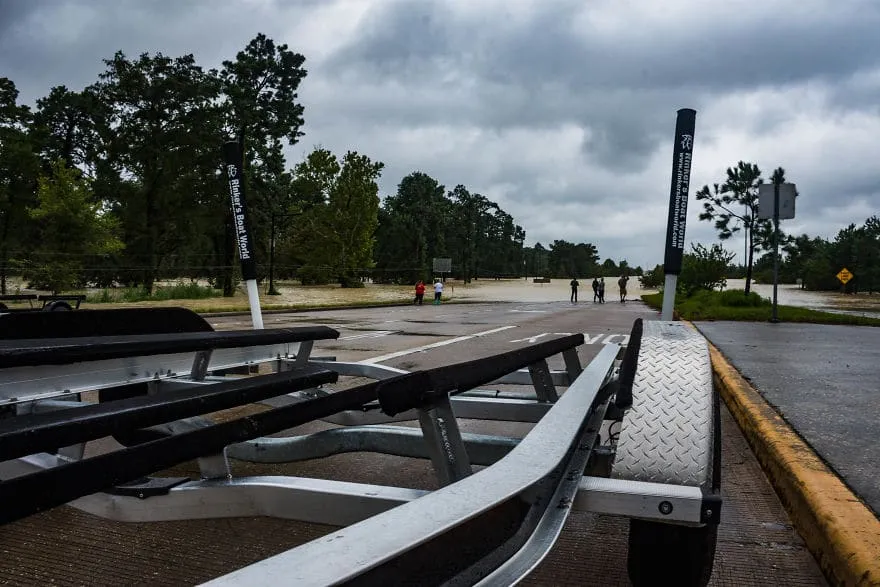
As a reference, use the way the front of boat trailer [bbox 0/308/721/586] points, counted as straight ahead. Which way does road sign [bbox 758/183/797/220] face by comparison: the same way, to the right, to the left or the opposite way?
the opposite way

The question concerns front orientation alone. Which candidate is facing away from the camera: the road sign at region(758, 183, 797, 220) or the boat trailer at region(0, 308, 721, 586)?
the road sign

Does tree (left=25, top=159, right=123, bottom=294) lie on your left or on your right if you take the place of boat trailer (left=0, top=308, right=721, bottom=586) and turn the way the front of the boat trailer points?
on your right

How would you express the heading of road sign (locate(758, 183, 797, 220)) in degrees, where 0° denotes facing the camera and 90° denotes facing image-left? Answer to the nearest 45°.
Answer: approximately 180°

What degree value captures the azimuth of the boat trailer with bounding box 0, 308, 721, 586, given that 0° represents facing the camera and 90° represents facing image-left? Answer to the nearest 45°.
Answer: approximately 45°

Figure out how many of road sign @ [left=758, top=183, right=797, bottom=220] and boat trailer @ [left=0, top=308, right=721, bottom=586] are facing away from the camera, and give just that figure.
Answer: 1

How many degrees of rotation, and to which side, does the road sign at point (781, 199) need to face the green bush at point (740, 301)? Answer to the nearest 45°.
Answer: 0° — it already faces it

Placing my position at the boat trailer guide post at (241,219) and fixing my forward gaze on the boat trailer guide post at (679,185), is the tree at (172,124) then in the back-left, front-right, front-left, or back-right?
back-left

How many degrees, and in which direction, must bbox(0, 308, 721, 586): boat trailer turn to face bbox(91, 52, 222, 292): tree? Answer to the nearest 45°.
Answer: approximately 135° to its right

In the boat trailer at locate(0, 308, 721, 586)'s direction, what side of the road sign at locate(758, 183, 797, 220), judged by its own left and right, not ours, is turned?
back

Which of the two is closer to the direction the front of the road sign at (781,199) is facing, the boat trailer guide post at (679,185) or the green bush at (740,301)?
the green bush
